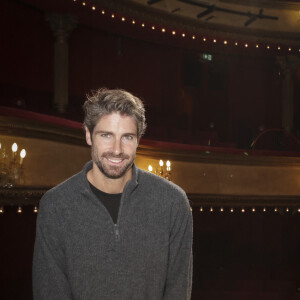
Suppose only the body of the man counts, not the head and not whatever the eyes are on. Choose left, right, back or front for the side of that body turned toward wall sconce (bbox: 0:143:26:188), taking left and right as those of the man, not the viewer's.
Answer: back

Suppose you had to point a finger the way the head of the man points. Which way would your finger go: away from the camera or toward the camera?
toward the camera

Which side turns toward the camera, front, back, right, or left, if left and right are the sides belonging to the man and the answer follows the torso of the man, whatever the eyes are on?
front
